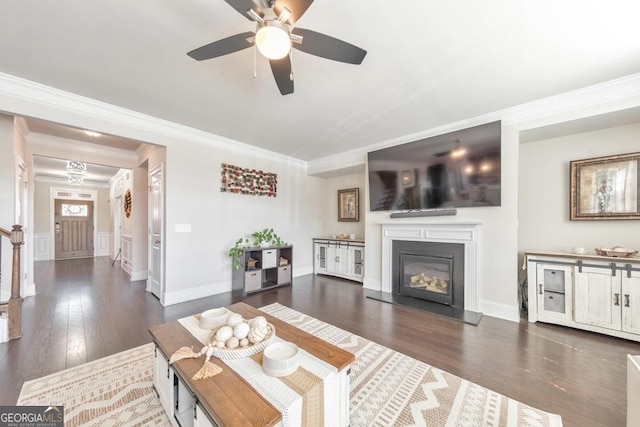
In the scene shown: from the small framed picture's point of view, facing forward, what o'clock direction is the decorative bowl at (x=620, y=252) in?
The decorative bowl is roughly at 9 o'clock from the small framed picture.

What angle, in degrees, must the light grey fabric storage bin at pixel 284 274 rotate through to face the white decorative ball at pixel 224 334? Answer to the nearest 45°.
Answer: approximately 45° to its right

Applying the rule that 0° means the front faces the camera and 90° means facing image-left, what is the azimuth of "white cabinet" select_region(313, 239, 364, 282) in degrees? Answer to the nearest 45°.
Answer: approximately 45°

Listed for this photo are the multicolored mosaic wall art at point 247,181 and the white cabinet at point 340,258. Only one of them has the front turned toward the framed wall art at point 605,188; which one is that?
the multicolored mosaic wall art at point 247,181

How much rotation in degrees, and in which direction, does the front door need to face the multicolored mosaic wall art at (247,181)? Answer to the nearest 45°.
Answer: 0° — it already faces it

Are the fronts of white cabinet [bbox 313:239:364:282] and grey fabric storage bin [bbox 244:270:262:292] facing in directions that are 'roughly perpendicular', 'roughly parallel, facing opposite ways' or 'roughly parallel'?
roughly perpendicular

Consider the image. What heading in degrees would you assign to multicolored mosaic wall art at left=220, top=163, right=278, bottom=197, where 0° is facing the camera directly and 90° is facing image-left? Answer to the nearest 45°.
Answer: approximately 315°

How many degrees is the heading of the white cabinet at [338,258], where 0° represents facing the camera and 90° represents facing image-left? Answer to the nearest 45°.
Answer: approximately 45°

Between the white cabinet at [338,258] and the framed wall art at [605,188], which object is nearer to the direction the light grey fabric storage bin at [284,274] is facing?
the framed wall art
